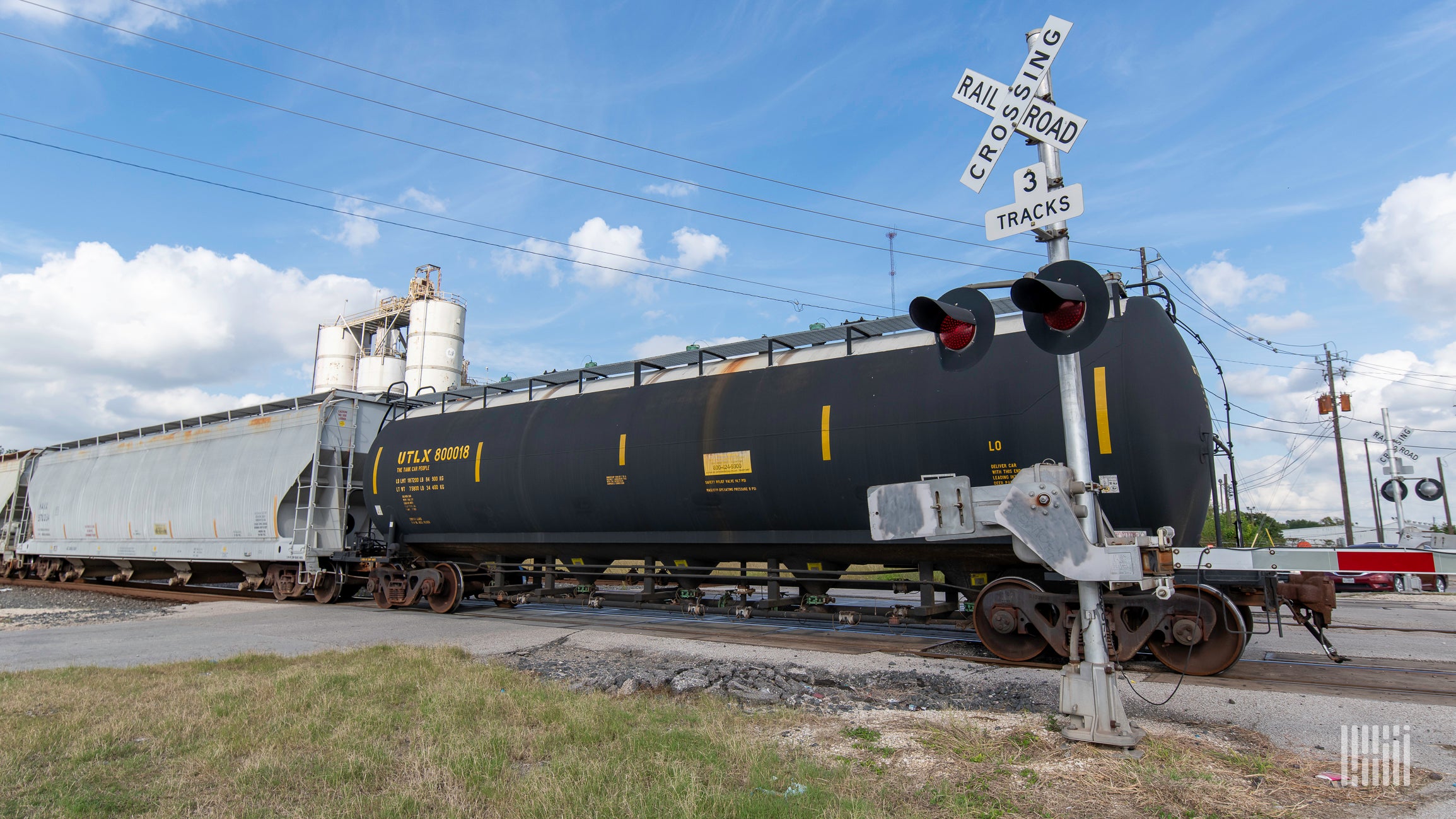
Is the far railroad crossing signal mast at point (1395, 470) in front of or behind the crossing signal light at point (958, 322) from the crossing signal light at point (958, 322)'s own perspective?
behind

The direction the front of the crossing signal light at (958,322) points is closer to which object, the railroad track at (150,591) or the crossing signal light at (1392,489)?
the railroad track

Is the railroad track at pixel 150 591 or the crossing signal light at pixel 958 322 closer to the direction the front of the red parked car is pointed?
the crossing signal light

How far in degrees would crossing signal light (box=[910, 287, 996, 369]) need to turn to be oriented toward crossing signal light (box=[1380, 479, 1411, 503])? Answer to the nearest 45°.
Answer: approximately 180°

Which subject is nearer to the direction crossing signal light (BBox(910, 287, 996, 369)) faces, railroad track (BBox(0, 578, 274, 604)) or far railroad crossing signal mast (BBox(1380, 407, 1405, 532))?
the railroad track

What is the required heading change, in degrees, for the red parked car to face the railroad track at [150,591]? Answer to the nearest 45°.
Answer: approximately 45° to its right

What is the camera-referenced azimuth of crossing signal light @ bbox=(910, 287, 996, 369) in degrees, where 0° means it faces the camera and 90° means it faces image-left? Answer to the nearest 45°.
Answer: approximately 45°
